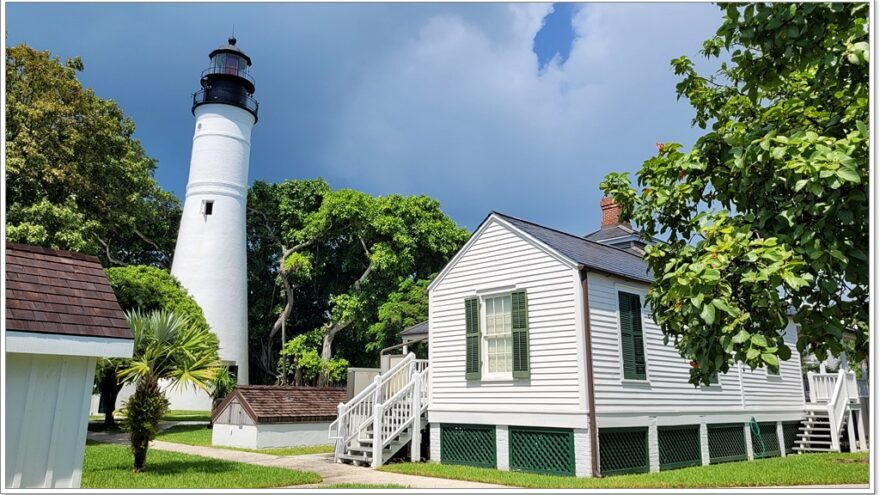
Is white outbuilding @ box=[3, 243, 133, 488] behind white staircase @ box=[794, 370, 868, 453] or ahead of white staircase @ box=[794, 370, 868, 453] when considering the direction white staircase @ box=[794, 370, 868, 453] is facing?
ahead

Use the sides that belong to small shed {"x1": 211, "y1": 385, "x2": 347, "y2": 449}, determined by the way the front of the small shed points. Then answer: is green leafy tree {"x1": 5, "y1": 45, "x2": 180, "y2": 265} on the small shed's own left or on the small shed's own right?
on the small shed's own right

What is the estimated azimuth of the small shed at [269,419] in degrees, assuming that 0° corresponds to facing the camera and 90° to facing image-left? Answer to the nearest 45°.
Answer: approximately 45°

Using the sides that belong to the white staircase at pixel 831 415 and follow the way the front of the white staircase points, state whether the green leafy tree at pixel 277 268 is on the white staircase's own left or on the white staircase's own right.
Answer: on the white staircase's own right

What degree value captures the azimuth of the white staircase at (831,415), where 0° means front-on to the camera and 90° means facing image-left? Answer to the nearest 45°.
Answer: approximately 0°

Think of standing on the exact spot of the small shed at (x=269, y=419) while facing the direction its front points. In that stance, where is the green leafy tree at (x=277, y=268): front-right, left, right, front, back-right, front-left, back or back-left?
back-right

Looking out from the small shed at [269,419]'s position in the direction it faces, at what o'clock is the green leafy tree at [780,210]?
The green leafy tree is roughly at 10 o'clock from the small shed.

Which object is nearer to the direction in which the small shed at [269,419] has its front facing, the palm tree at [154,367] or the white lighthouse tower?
the palm tree
